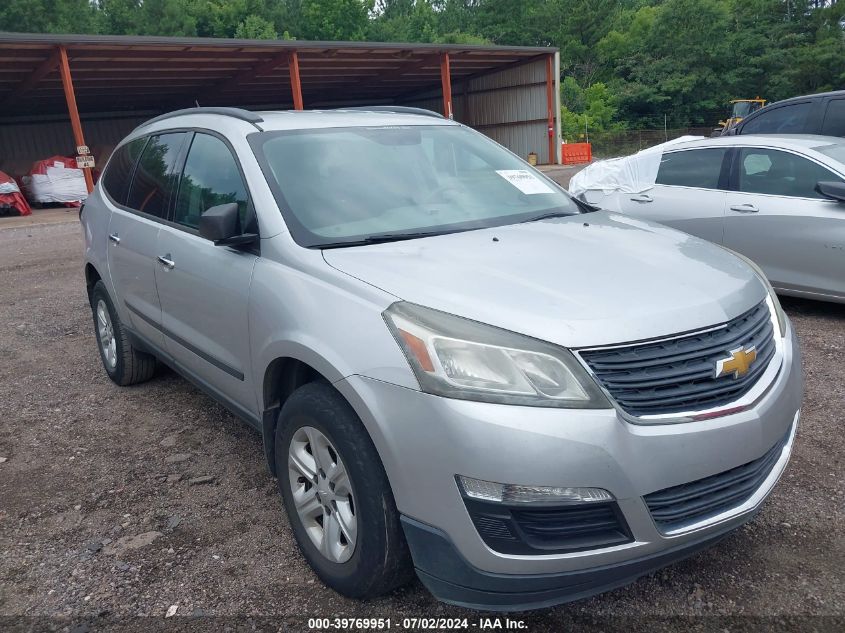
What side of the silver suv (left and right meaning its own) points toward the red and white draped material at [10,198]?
back

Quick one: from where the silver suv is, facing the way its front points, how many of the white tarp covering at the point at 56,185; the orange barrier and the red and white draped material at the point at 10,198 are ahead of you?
0

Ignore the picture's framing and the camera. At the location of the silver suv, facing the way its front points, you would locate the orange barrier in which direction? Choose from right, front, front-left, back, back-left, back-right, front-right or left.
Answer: back-left

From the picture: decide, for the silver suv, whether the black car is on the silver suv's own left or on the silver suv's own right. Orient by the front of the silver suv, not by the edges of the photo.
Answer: on the silver suv's own left

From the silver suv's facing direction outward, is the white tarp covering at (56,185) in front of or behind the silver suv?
behind

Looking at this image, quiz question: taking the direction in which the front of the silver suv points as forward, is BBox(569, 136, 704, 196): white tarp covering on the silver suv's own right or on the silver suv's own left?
on the silver suv's own left

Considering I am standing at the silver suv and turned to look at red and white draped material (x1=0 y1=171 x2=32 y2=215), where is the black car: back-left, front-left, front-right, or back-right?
front-right

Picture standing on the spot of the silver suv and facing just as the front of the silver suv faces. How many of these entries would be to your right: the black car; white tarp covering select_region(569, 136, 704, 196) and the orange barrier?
0
